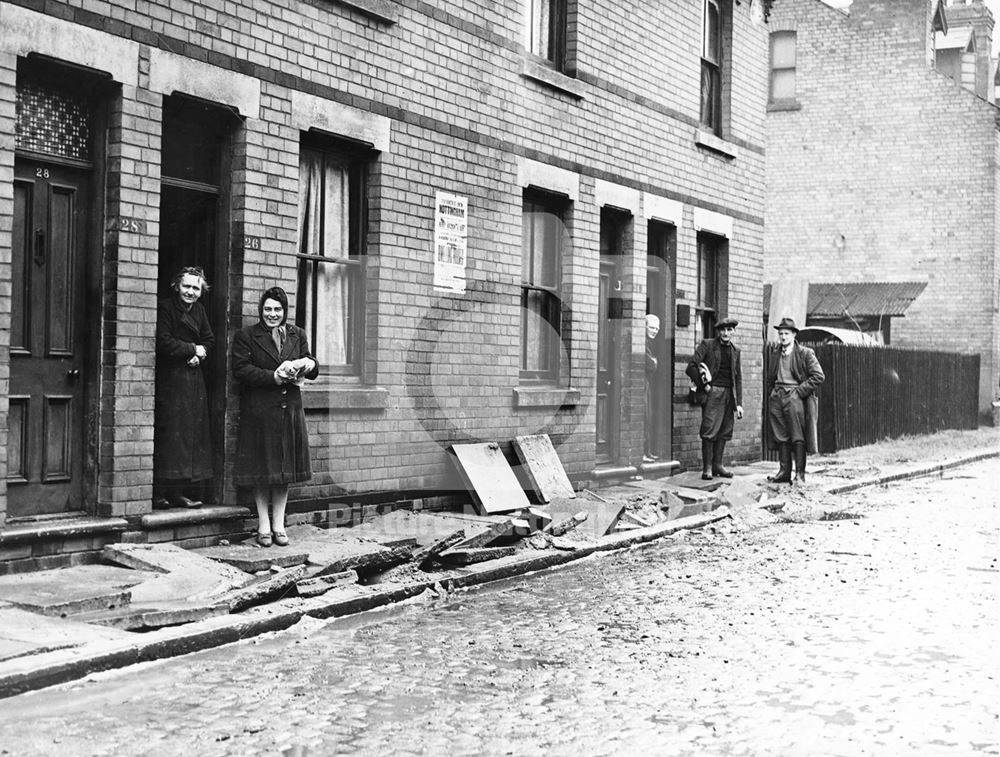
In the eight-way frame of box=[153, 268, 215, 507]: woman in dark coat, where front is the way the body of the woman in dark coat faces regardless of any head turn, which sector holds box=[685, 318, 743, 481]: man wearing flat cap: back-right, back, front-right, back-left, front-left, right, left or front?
left

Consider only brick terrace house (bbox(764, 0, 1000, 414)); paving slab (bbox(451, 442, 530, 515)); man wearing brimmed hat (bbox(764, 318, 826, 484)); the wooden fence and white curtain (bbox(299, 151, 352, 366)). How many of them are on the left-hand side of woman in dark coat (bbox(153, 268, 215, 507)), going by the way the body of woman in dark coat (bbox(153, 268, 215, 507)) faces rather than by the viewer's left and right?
5

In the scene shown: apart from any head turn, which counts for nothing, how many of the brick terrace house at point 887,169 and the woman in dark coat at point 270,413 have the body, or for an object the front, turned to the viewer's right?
1

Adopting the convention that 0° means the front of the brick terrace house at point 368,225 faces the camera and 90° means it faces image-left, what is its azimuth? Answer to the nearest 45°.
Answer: approximately 315°

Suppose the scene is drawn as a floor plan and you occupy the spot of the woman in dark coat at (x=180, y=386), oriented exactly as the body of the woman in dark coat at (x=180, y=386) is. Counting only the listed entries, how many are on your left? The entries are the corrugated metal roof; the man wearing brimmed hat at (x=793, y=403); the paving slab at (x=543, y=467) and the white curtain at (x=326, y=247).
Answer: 4

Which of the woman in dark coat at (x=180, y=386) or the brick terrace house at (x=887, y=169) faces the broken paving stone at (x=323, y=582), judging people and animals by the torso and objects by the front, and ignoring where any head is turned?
the woman in dark coat

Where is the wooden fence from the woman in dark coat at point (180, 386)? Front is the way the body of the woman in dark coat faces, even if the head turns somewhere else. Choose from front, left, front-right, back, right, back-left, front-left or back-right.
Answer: left

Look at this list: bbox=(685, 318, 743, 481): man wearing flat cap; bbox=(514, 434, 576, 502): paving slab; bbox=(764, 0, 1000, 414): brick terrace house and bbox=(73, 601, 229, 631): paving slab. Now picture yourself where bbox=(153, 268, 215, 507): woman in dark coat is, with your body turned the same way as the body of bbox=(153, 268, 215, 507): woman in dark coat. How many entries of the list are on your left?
3
